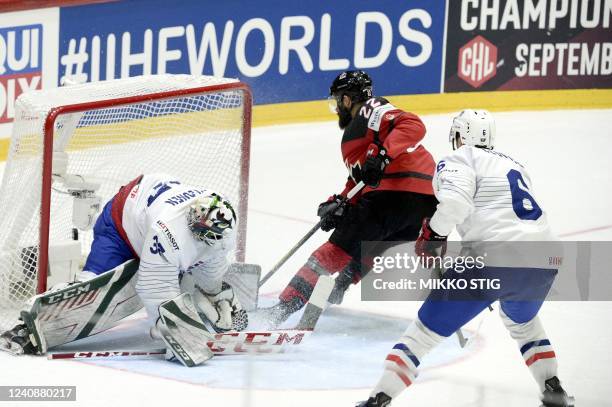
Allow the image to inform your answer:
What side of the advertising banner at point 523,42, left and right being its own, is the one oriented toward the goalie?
front

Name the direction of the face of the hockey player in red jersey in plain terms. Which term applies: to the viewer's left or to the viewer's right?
to the viewer's left

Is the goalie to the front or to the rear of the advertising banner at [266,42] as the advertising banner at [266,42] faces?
to the front

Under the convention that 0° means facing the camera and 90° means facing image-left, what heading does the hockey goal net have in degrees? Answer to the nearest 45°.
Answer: approximately 315°

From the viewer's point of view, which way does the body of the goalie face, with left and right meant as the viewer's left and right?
facing the viewer and to the right of the viewer

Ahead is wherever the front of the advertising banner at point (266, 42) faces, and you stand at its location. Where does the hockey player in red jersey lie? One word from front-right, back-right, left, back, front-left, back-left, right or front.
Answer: front

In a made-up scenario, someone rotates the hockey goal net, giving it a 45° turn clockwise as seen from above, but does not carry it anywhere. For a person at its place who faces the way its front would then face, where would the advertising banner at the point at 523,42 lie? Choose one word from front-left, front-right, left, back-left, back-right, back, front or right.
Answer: back-left

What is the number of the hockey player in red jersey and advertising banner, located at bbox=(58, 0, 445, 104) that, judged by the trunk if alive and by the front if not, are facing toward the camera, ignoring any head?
1

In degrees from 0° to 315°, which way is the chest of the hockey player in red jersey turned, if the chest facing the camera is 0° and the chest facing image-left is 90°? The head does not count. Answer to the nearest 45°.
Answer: approximately 90°

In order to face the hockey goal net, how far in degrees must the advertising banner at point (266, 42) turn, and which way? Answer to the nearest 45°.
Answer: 0° — it already faces it

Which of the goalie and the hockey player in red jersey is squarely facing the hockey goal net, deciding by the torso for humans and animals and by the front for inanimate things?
the hockey player in red jersey

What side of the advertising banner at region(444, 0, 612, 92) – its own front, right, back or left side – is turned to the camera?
front

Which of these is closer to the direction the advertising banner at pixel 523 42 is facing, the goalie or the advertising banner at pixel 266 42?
the goalie
